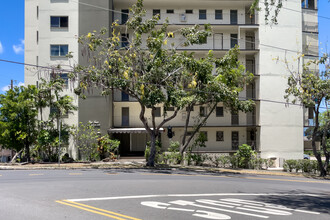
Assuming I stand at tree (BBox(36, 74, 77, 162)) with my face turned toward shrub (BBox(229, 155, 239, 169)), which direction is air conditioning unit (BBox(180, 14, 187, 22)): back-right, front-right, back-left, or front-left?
front-left

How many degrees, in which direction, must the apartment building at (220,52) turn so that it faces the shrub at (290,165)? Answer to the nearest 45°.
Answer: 0° — it already faces it

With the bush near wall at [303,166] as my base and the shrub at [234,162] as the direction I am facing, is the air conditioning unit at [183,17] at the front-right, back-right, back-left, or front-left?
front-right

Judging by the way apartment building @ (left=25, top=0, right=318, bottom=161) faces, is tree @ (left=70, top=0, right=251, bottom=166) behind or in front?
in front

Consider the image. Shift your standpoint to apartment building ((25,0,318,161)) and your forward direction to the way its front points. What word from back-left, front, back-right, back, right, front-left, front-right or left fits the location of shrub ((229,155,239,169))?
front

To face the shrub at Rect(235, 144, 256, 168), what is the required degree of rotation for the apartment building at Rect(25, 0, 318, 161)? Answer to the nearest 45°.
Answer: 0° — it already faces it

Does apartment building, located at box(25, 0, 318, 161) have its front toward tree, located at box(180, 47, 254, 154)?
yes

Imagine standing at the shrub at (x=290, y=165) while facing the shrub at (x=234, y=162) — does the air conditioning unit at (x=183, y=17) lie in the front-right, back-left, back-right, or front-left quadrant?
front-right

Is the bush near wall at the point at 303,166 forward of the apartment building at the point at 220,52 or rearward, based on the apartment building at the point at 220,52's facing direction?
forward

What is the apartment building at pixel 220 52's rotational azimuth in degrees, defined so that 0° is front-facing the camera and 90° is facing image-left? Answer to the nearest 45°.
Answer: approximately 0°

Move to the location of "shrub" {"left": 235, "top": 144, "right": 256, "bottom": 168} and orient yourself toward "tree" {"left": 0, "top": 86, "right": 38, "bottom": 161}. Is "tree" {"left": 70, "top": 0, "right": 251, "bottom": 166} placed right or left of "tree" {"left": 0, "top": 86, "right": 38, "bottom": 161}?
left
